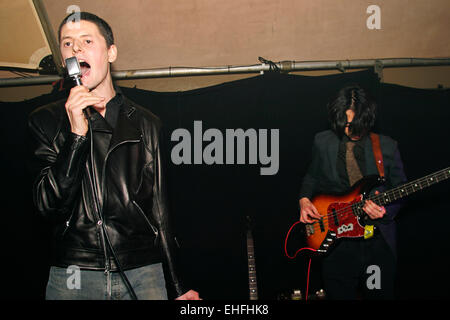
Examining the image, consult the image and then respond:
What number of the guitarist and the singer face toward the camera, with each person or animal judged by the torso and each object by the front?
2

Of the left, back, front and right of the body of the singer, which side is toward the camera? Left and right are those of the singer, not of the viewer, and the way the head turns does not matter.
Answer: front

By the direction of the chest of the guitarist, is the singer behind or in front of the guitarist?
in front

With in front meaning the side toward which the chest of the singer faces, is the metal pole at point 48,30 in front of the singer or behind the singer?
behind
